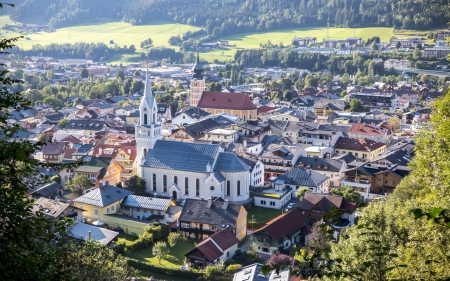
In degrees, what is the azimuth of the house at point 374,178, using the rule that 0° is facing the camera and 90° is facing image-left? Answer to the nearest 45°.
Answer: approximately 45°

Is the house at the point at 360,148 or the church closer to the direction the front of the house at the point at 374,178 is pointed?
the church

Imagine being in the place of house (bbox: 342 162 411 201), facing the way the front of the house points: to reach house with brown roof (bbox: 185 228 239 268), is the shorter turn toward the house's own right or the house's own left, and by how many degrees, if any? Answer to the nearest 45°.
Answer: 0° — it already faces it

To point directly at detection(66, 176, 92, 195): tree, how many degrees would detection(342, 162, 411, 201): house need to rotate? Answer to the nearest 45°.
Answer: approximately 45° to its right

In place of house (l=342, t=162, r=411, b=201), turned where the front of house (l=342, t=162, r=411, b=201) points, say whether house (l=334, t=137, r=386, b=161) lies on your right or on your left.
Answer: on your right

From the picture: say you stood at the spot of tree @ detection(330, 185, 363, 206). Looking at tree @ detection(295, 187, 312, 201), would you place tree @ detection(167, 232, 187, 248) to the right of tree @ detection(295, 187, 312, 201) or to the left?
left
